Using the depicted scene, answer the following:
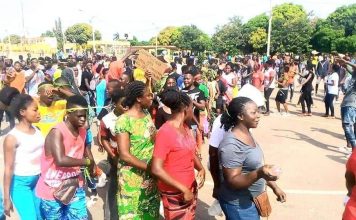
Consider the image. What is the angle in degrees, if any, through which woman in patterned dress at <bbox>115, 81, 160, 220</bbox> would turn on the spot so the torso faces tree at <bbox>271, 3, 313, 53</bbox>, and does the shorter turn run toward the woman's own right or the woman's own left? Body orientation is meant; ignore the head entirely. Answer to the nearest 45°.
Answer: approximately 90° to the woman's own left

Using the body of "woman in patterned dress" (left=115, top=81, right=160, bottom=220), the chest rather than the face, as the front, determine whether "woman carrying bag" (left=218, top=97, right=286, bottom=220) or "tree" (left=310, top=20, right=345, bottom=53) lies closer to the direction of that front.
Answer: the woman carrying bag

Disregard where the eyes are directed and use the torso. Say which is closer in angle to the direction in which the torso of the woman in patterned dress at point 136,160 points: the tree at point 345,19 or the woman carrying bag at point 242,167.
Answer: the woman carrying bag

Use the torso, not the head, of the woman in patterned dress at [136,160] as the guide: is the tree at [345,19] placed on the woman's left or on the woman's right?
on the woman's left

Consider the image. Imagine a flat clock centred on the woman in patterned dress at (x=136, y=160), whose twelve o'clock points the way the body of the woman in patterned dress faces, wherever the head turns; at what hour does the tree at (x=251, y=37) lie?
The tree is roughly at 8 o'clock from the woman in patterned dress.
